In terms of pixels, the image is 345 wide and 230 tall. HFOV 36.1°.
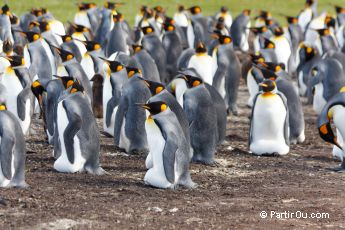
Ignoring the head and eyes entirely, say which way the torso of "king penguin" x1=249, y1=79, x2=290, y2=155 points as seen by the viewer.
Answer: toward the camera

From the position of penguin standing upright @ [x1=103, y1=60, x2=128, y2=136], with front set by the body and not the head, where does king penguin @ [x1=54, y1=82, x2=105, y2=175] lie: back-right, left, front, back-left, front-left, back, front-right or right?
left

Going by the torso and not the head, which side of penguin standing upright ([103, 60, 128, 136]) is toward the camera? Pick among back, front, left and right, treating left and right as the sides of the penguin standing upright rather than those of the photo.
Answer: left

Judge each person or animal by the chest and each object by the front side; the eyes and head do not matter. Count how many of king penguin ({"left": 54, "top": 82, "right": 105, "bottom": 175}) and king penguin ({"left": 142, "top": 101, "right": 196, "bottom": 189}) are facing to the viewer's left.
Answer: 2

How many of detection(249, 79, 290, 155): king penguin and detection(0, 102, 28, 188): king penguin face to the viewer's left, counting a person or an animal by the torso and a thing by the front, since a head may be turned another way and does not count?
1

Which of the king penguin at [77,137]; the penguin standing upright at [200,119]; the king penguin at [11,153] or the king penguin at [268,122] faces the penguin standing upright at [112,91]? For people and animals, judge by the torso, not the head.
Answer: the penguin standing upright at [200,119]

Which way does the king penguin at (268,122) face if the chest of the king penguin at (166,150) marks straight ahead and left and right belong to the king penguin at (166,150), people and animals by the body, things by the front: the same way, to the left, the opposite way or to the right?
to the left

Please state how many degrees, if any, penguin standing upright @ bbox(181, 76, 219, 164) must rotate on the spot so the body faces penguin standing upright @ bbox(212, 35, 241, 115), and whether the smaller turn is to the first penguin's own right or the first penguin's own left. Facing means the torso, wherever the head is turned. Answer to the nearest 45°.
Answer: approximately 45° to the first penguin's own right

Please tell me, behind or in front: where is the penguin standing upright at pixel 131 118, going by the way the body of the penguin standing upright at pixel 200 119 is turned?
in front

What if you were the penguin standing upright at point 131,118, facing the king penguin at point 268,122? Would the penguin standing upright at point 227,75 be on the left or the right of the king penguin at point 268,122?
left

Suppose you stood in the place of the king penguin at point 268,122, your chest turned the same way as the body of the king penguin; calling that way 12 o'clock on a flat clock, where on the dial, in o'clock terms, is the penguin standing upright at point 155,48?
The penguin standing upright is roughly at 5 o'clock from the king penguin.

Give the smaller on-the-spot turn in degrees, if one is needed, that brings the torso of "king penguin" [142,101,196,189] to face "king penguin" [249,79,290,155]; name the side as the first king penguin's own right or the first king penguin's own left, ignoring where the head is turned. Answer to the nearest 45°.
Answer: approximately 135° to the first king penguin's own right

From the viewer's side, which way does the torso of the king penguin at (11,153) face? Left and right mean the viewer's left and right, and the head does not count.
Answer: facing to the left of the viewer

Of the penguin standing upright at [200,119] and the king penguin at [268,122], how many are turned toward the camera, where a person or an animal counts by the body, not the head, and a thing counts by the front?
1

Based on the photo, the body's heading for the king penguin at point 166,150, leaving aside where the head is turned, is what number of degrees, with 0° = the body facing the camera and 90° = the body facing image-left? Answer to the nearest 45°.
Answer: approximately 90°

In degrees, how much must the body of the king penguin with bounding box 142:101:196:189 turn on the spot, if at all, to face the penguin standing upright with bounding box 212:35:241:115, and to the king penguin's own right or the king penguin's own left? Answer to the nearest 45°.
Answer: approximately 90° to the king penguin's own right
